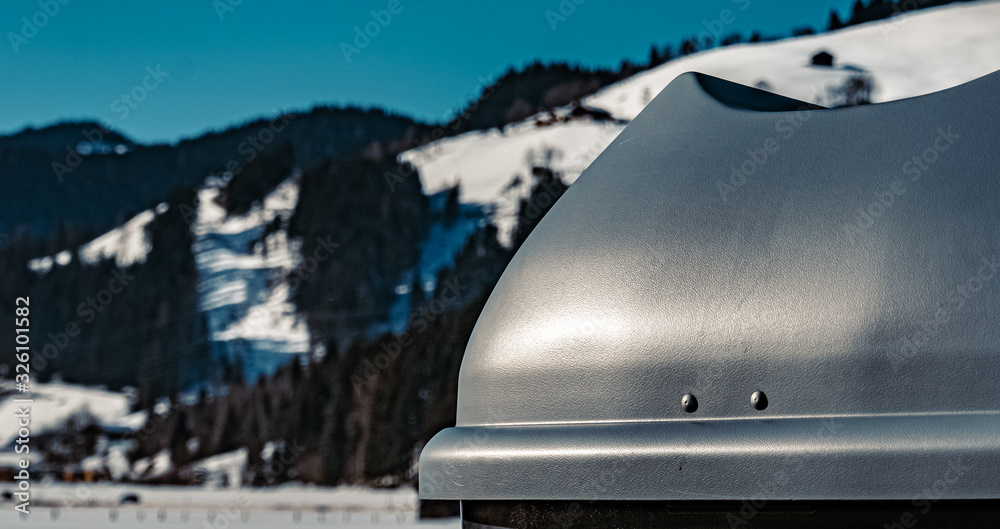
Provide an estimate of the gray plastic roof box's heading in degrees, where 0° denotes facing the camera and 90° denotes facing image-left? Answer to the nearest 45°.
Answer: approximately 90°
